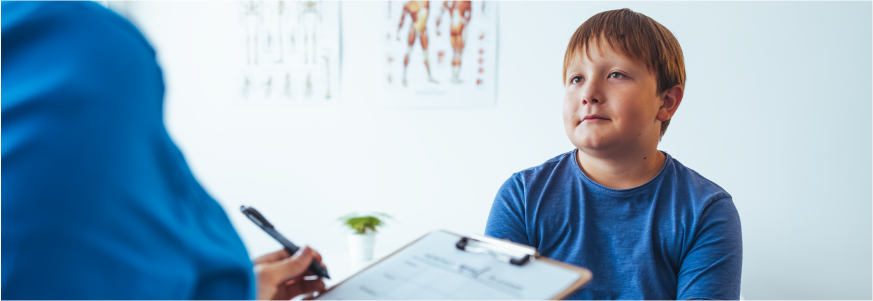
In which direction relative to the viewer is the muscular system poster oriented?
toward the camera

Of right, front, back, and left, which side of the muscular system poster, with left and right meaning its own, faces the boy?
front

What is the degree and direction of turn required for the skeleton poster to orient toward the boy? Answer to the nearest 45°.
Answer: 0° — it already faces them

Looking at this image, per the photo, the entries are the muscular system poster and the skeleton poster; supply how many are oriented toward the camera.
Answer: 2

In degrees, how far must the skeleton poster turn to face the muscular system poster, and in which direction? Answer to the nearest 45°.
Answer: approximately 45° to its left

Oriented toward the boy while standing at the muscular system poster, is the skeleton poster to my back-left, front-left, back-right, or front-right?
back-right

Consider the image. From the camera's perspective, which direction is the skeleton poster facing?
toward the camera

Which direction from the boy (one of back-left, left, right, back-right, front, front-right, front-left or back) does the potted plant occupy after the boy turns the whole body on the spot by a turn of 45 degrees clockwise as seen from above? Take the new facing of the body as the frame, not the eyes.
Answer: front-right

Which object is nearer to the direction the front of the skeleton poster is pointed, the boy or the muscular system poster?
the boy

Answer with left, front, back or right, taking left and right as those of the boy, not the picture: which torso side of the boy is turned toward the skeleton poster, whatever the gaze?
right

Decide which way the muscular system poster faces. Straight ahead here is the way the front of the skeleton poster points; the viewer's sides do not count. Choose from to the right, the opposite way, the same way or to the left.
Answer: the same way

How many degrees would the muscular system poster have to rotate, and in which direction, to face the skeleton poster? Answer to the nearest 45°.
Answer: approximately 90° to its right

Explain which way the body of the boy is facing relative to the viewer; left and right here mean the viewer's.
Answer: facing the viewer and to the left of the viewer

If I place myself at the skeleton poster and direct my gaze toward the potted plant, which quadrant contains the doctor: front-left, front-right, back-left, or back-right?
front-right

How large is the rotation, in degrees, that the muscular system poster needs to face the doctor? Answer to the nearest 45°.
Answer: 0° — it already faces them

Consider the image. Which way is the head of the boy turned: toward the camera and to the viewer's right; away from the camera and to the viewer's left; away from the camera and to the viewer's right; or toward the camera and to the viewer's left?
toward the camera and to the viewer's left
